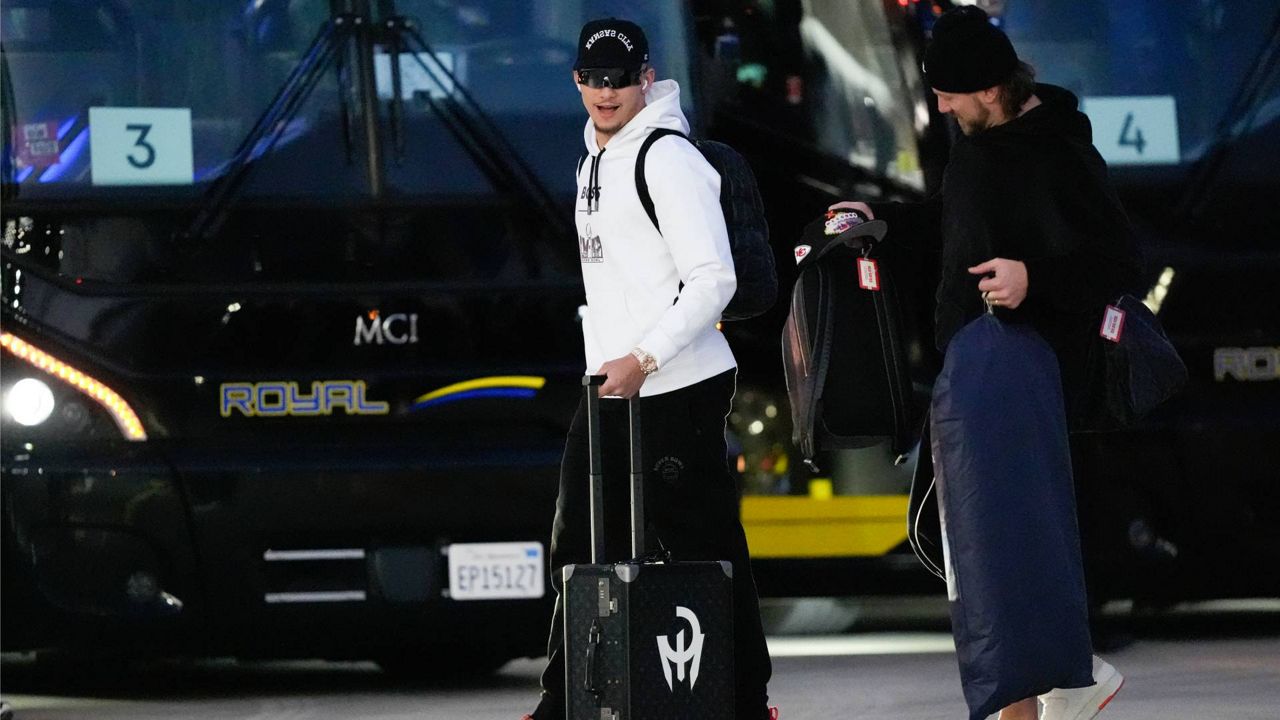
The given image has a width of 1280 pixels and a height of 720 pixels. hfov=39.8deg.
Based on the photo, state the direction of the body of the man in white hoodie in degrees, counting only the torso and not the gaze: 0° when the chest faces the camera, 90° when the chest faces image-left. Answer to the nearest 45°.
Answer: approximately 45°

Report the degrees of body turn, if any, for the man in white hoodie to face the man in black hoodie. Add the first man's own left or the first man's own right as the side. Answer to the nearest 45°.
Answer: approximately 135° to the first man's own left

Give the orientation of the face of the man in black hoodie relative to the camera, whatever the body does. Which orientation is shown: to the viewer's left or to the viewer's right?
to the viewer's left
